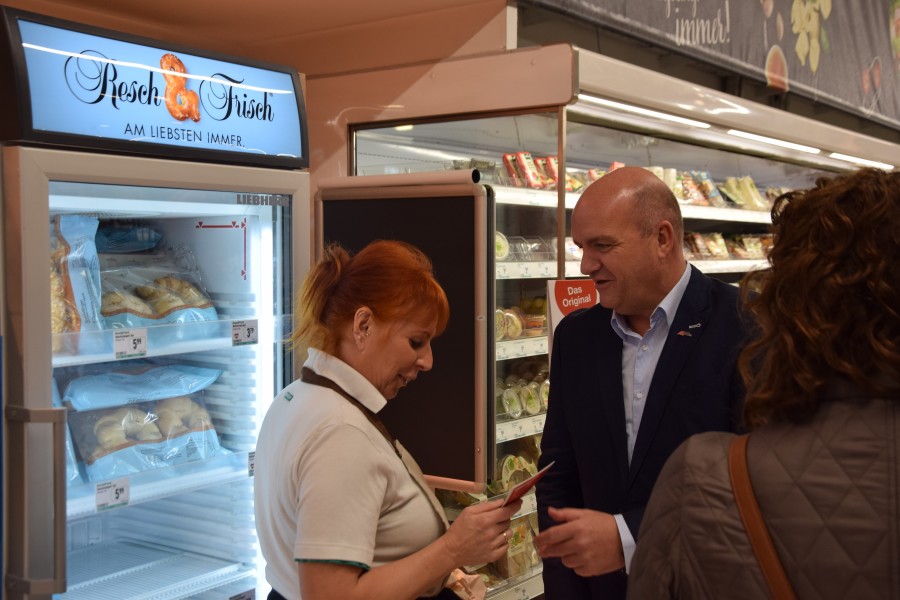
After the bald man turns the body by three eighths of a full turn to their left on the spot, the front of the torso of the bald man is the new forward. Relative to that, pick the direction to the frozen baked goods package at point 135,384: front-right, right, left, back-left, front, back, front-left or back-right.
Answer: back

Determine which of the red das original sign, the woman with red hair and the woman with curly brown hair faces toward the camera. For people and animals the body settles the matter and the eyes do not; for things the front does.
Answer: the red das original sign

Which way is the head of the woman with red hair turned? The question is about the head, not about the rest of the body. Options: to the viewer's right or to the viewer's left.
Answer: to the viewer's right

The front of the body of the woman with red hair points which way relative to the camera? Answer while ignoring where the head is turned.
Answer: to the viewer's right

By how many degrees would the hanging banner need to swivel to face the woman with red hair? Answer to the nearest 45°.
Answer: approximately 45° to its right

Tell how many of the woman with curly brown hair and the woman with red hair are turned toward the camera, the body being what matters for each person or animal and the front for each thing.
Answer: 0

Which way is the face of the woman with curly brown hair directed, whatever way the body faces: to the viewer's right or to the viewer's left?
to the viewer's left

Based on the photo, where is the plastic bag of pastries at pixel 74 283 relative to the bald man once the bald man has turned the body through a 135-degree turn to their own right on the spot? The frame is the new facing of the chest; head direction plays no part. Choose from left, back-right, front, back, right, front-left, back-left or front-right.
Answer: left

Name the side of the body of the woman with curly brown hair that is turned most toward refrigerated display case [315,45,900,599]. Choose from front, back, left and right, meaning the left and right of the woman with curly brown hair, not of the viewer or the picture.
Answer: front

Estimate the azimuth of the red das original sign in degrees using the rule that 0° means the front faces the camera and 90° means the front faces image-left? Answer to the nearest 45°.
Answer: approximately 0°

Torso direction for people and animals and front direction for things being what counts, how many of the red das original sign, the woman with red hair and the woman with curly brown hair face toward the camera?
1

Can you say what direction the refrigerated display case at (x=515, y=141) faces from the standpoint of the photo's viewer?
facing the viewer and to the right of the viewer

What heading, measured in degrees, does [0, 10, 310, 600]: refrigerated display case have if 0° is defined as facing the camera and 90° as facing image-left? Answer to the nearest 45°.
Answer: approximately 315°

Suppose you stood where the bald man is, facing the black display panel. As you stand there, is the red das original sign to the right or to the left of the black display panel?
right

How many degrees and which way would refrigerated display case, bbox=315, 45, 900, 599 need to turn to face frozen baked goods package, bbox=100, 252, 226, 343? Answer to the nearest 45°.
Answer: approximately 90° to its right

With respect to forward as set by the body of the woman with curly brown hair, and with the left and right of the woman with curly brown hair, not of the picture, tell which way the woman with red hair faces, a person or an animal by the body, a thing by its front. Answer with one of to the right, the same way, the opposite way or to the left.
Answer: to the right

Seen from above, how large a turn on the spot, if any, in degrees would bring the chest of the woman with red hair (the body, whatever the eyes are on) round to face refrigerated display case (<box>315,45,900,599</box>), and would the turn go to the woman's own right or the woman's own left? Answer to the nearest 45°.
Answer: approximately 90° to the woman's own left

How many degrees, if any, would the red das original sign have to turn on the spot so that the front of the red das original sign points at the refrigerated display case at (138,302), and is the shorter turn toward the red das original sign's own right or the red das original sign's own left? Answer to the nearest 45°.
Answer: approximately 45° to the red das original sign's own right

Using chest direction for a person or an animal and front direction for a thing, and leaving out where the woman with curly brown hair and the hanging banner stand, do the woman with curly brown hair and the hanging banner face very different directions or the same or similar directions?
very different directions
